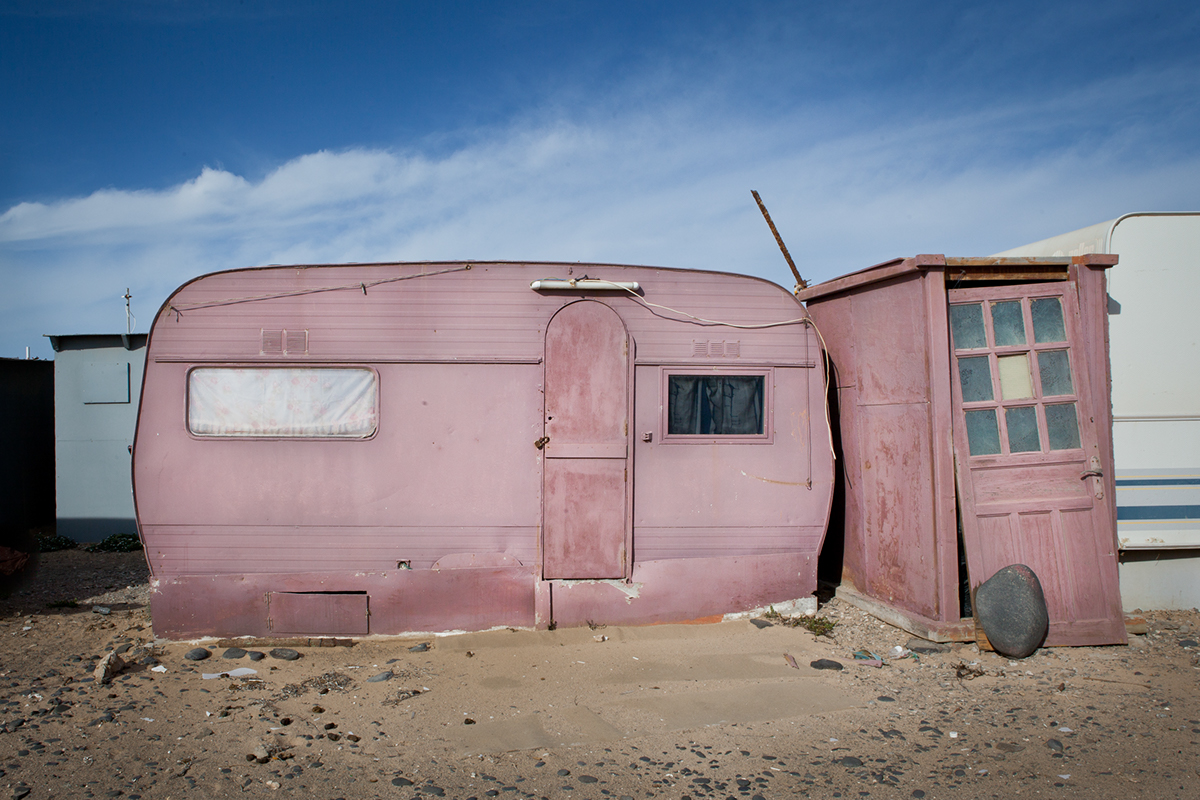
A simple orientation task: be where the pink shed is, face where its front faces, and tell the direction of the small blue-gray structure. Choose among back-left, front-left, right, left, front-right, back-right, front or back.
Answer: right

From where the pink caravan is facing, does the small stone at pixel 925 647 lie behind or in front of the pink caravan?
in front

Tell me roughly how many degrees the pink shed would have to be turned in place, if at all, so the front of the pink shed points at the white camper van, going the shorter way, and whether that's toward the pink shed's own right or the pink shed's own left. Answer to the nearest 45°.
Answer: approximately 135° to the pink shed's own left

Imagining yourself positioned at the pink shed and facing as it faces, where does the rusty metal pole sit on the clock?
The rusty metal pole is roughly at 4 o'clock from the pink shed.

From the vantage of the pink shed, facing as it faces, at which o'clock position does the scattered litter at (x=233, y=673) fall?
The scattered litter is roughly at 2 o'clock from the pink shed.

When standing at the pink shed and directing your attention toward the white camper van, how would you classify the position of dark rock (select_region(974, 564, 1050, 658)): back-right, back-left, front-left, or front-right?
back-right

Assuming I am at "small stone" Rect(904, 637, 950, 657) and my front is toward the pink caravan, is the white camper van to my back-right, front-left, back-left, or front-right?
back-right
